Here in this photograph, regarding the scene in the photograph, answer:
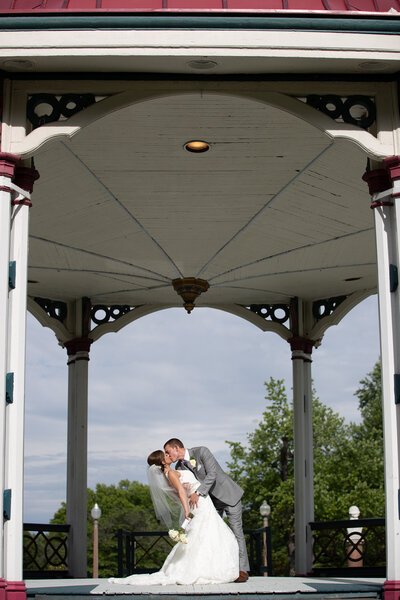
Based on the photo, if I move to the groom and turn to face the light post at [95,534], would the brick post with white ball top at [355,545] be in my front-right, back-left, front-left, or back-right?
front-right

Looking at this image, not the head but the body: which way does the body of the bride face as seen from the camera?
to the viewer's right

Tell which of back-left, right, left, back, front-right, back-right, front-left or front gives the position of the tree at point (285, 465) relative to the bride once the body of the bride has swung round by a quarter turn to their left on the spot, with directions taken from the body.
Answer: front

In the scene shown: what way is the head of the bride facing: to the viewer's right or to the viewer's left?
to the viewer's right

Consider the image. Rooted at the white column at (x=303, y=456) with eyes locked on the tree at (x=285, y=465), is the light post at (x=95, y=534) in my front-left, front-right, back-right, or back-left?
front-left

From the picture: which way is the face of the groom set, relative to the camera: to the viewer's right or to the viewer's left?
to the viewer's left
